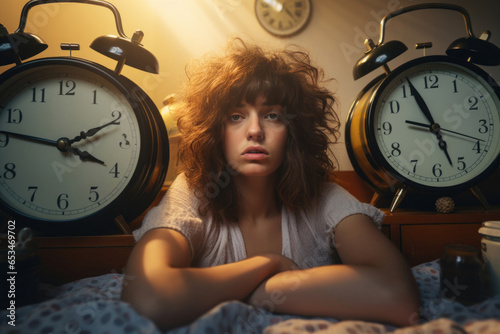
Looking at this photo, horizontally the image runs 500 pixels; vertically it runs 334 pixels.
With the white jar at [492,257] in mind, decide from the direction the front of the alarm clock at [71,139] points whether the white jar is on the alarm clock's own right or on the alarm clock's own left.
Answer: on the alarm clock's own left

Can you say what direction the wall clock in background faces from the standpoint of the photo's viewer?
facing the viewer

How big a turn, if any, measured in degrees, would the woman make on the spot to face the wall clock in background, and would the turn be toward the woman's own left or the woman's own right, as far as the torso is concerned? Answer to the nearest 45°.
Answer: approximately 180°

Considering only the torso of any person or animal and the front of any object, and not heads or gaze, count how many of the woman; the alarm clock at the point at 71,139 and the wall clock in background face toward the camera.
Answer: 3

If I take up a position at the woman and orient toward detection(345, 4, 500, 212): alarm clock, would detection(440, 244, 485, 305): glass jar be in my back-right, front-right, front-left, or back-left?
front-right

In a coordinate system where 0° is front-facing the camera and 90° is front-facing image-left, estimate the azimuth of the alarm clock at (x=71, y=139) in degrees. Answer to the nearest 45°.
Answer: approximately 0°

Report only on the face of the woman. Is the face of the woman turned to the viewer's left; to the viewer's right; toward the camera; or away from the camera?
toward the camera

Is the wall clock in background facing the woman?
yes

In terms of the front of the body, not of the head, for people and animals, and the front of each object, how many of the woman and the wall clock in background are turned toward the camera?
2

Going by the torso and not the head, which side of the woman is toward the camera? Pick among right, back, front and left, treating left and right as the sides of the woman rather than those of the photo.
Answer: front
